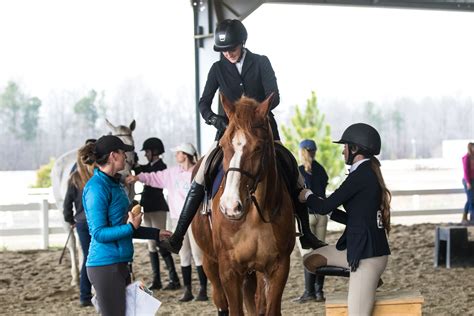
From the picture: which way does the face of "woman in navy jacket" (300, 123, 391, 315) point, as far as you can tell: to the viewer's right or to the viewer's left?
to the viewer's left

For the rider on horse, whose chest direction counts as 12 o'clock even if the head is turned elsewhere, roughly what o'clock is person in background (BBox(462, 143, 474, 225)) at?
The person in background is roughly at 7 o'clock from the rider on horse.

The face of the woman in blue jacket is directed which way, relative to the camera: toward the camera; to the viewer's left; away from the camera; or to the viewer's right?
to the viewer's right

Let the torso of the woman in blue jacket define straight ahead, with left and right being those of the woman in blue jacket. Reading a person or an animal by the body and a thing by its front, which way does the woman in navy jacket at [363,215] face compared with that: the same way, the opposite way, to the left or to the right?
the opposite way

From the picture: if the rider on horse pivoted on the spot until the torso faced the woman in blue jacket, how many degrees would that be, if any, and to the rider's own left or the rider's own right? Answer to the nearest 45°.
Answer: approximately 45° to the rider's own right

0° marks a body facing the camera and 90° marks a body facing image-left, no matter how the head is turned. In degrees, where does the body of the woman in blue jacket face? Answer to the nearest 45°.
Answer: approximately 270°

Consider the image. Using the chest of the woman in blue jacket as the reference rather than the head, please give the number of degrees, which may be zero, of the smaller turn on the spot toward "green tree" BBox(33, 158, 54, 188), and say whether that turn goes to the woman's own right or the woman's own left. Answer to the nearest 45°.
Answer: approximately 90° to the woman's own left

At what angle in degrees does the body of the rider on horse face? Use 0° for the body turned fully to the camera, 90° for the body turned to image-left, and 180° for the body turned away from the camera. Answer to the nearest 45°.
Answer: approximately 0°

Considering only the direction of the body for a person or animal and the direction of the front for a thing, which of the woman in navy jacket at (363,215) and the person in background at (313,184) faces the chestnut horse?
the woman in navy jacket

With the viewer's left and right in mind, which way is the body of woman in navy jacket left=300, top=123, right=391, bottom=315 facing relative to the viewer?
facing to the left of the viewer

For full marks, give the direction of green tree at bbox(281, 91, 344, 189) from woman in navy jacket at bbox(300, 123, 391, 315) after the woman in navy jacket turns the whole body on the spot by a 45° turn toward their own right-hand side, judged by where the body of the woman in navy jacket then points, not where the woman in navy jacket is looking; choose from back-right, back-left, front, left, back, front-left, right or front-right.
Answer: front-right
